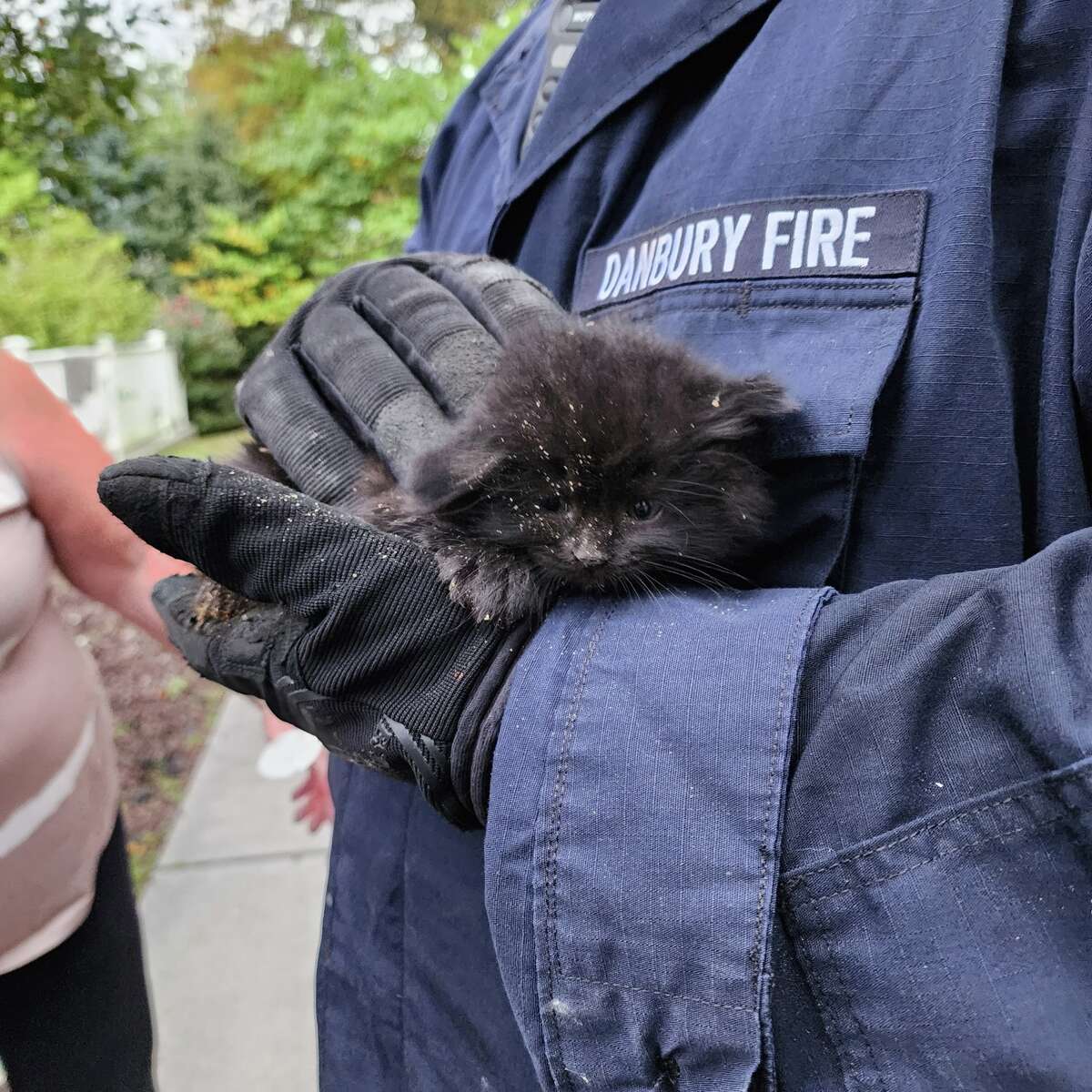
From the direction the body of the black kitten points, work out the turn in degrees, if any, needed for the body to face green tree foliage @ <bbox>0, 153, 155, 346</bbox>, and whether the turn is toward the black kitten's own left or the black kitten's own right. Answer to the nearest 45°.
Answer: approximately 180°

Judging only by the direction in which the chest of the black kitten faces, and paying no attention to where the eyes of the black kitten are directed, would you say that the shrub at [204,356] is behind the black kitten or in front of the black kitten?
behind

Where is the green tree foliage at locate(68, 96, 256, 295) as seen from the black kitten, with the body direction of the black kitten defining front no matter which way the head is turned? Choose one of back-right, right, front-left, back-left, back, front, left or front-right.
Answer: back

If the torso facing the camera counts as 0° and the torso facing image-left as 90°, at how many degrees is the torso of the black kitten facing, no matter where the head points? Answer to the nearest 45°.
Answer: approximately 0°

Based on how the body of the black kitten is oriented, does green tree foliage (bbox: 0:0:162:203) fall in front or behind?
behind

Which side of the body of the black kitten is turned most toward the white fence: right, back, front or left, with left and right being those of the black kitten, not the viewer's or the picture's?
back

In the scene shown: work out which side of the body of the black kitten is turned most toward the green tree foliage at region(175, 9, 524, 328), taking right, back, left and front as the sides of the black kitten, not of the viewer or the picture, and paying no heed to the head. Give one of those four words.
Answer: back
